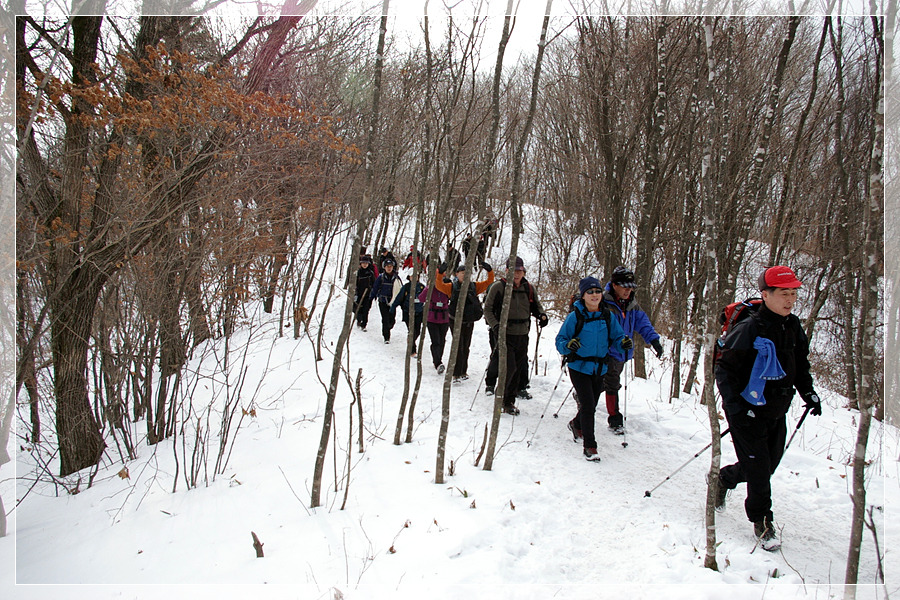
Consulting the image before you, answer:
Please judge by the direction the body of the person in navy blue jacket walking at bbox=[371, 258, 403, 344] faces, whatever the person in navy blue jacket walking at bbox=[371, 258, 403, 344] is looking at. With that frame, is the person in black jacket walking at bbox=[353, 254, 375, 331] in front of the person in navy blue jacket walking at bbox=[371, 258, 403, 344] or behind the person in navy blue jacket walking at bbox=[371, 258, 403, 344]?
behind

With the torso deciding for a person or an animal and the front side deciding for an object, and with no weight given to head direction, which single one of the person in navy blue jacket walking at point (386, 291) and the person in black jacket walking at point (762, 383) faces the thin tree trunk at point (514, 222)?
the person in navy blue jacket walking at point (386, 291)

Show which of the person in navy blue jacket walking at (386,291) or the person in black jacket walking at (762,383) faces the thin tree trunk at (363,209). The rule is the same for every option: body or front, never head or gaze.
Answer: the person in navy blue jacket walking at (386,291)

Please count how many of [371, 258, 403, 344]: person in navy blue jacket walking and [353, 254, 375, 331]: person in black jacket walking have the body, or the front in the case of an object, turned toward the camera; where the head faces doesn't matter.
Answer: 2
